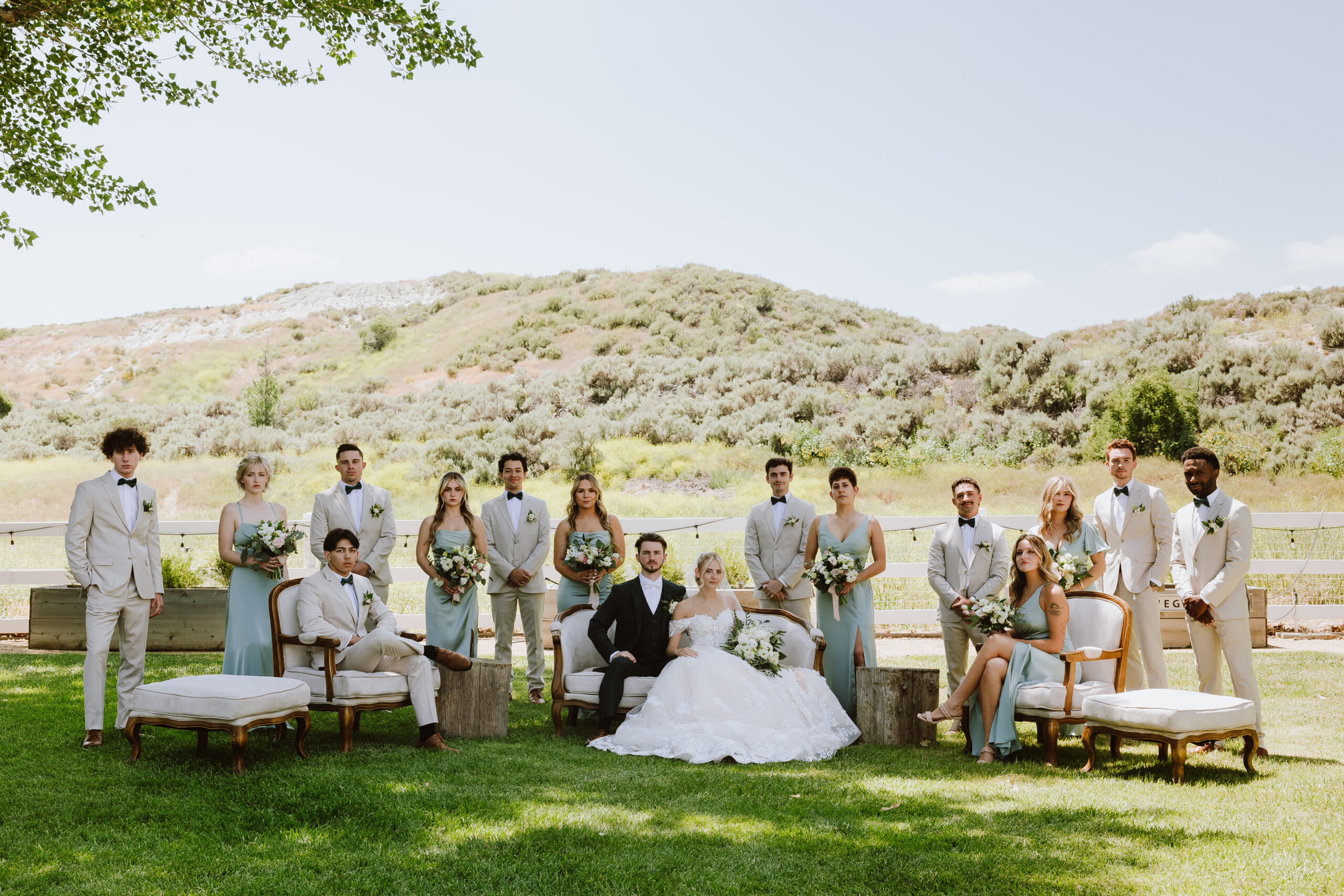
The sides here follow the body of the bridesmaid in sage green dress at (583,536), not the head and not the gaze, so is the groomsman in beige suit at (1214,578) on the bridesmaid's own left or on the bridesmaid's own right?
on the bridesmaid's own left

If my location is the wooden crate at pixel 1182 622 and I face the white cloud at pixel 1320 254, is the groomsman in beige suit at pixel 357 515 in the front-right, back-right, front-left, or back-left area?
back-left

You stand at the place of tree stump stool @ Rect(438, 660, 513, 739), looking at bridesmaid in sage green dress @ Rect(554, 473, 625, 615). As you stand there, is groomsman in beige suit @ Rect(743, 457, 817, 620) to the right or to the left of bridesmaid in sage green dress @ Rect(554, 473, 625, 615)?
right

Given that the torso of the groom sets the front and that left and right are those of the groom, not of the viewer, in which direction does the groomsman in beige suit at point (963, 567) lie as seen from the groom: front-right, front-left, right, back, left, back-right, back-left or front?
left

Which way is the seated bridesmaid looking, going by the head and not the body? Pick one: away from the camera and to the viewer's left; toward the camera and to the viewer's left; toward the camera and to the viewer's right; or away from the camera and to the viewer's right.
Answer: toward the camera and to the viewer's left

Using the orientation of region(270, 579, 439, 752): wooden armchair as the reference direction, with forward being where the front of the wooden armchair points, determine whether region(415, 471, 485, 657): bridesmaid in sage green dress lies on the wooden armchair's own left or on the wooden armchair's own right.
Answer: on the wooden armchair's own left

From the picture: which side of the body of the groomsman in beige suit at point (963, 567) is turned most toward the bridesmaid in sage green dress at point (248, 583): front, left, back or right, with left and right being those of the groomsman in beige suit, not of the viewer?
right
